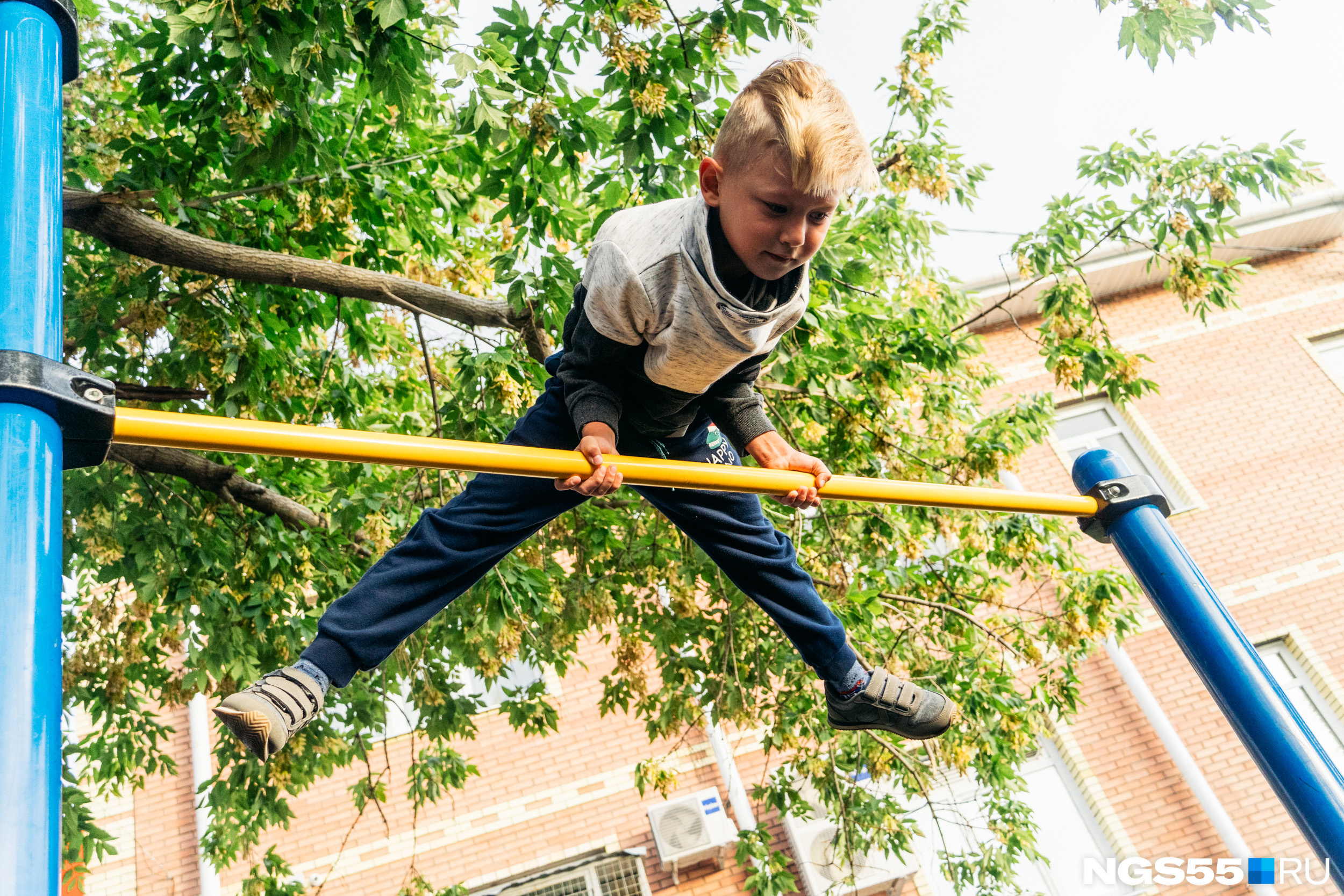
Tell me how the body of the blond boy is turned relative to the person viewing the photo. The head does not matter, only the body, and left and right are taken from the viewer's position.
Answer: facing the viewer and to the right of the viewer

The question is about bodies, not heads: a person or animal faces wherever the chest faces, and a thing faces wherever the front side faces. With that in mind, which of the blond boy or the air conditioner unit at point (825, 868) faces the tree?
the air conditioner unit

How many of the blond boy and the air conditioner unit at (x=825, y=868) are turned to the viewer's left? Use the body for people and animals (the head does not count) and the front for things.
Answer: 0

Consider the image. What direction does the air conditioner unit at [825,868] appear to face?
toward the camera

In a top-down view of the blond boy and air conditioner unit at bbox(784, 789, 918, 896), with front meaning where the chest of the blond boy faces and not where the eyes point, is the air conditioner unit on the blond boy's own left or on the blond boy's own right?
on the blond boy's own left

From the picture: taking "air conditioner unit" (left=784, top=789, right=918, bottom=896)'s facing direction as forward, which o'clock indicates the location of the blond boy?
The blond boy is roughly at 12 o'clock from the air conditioner unit.

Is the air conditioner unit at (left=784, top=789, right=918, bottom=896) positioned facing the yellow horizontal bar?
yes

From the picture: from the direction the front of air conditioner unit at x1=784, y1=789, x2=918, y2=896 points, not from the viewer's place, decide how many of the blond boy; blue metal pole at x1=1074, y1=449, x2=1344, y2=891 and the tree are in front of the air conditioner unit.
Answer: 3

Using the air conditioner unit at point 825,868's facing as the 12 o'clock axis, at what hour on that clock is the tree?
The tree is roughly at 12 o'clock from the air conditioner unit.

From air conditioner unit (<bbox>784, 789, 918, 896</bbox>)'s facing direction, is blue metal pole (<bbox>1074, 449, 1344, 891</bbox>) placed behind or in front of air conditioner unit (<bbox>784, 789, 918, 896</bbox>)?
in front

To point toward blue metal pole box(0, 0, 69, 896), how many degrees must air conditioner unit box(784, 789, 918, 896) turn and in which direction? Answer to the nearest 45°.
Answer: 0° — it already faces it

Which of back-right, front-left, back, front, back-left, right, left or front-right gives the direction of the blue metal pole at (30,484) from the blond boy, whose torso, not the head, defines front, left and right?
right

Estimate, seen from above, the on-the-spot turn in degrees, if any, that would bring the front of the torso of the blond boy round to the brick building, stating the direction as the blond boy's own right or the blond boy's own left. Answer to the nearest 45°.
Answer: approximately 135° to the blond boy's own left
